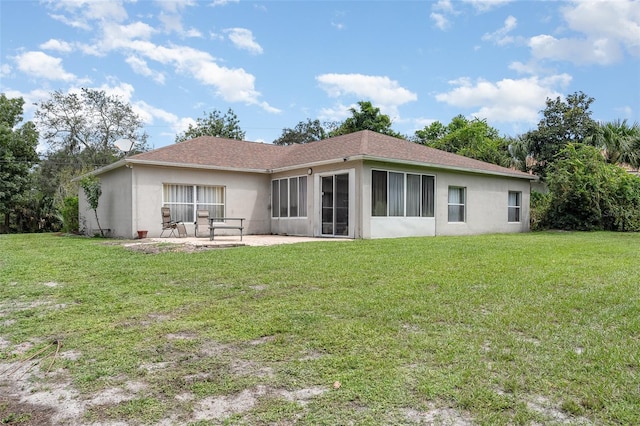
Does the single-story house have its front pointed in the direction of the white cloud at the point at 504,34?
no

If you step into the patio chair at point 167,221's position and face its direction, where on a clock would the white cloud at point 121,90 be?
The white cloud is roughly at 7 o'clock from the patio chair.

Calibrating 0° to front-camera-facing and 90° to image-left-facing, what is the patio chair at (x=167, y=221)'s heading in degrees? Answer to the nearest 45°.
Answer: approximately 315°

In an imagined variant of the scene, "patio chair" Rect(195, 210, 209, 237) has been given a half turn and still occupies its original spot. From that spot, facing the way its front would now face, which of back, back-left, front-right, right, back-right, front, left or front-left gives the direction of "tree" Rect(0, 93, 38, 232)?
front-left

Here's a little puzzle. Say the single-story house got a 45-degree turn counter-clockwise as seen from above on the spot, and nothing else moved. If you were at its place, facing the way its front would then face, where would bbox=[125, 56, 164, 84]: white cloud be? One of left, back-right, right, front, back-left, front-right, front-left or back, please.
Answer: front-right

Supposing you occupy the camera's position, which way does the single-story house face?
facing away from the viewer and to the left of the viewer

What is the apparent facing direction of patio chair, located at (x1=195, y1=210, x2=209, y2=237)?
toward the camera

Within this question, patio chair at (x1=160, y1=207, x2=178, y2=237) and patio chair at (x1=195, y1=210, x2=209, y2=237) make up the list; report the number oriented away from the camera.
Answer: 0

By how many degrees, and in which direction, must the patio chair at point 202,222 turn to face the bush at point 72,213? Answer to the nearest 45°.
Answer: approximately 135° to its right

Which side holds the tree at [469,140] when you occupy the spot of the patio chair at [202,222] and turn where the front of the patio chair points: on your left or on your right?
on your left

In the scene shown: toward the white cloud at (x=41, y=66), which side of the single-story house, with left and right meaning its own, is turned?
front

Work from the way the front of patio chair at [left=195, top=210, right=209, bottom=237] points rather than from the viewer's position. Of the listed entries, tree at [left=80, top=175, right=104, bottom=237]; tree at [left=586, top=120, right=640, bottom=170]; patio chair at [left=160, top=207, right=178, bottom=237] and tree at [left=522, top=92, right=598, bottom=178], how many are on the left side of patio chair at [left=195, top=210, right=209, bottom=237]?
2

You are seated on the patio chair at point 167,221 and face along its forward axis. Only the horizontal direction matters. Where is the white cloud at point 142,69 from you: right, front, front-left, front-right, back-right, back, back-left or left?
back-left

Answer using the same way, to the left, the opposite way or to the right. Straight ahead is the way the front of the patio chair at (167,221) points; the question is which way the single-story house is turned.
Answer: the opposite way

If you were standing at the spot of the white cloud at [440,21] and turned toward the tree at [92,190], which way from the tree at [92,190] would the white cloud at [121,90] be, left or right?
right
